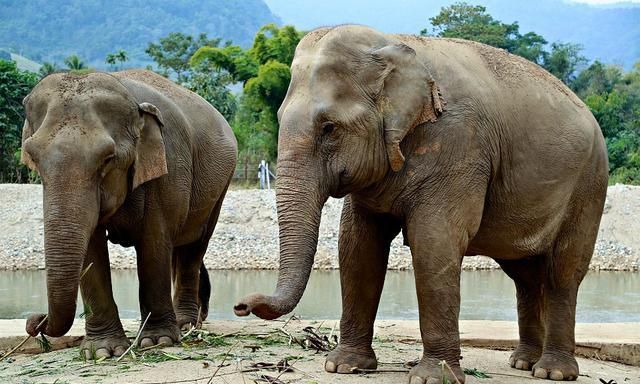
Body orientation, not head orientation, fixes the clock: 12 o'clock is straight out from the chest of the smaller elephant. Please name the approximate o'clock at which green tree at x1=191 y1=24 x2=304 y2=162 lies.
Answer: The green tree is roughly at 5 o'clock from the smaller elephant.

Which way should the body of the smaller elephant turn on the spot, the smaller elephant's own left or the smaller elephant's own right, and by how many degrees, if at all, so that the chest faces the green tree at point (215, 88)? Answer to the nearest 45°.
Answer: approximately 135° to the smaller elephant's own right

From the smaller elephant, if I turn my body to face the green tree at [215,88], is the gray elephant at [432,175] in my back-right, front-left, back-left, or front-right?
back-right

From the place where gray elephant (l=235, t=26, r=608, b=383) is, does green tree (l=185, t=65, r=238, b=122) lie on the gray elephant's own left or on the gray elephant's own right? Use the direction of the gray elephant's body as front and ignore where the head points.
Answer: on the gray elephant's own right

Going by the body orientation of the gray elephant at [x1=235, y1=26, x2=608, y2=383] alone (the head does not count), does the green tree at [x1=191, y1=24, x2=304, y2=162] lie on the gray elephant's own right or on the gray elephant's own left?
on the gray elephant's own right

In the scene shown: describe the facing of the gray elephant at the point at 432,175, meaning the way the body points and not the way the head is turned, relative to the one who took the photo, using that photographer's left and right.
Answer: facing the viewer and to the left of the viewer

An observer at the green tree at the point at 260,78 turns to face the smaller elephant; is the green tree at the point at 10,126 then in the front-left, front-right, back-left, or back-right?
front-right

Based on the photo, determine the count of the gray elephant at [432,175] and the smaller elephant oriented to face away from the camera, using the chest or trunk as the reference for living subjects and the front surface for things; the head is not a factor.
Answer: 0

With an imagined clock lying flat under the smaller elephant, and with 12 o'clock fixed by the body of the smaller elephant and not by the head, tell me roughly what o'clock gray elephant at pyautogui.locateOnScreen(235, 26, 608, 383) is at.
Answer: The gray elephant is roughly at 9 o'clock from the smaller elephant.

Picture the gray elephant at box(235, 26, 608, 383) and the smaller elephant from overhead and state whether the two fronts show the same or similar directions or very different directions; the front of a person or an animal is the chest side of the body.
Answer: same or similar directions
